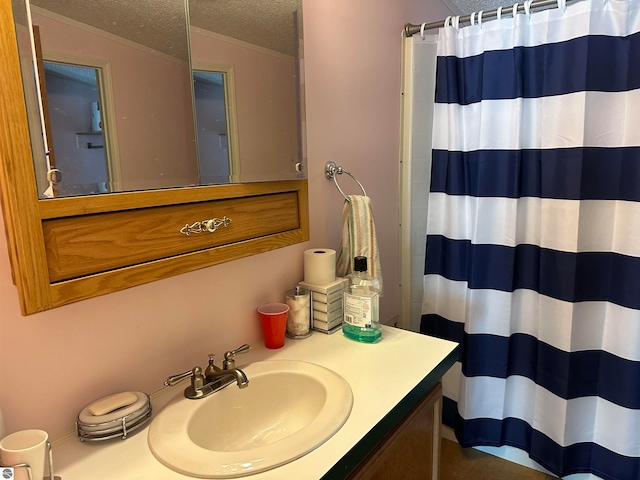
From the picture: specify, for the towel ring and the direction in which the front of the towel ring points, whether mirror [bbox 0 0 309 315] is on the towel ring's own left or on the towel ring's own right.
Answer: on the towel ring's own right

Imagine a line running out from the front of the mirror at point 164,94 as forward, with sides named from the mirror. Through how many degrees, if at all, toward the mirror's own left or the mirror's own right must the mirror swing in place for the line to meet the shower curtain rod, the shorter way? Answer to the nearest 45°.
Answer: approximately 45° to the mirror's own left

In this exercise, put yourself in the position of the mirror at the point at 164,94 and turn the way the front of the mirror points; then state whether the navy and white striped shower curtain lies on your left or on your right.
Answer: on your left

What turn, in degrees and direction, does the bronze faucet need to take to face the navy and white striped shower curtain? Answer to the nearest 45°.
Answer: approximately 45° to its left

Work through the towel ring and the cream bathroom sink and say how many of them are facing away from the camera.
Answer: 0

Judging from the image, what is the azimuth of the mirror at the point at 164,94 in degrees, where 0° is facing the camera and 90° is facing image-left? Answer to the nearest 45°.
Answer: approximately 315°

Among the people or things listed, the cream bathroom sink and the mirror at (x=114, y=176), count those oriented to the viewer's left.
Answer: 0

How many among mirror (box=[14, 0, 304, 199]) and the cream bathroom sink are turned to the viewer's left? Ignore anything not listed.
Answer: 0
